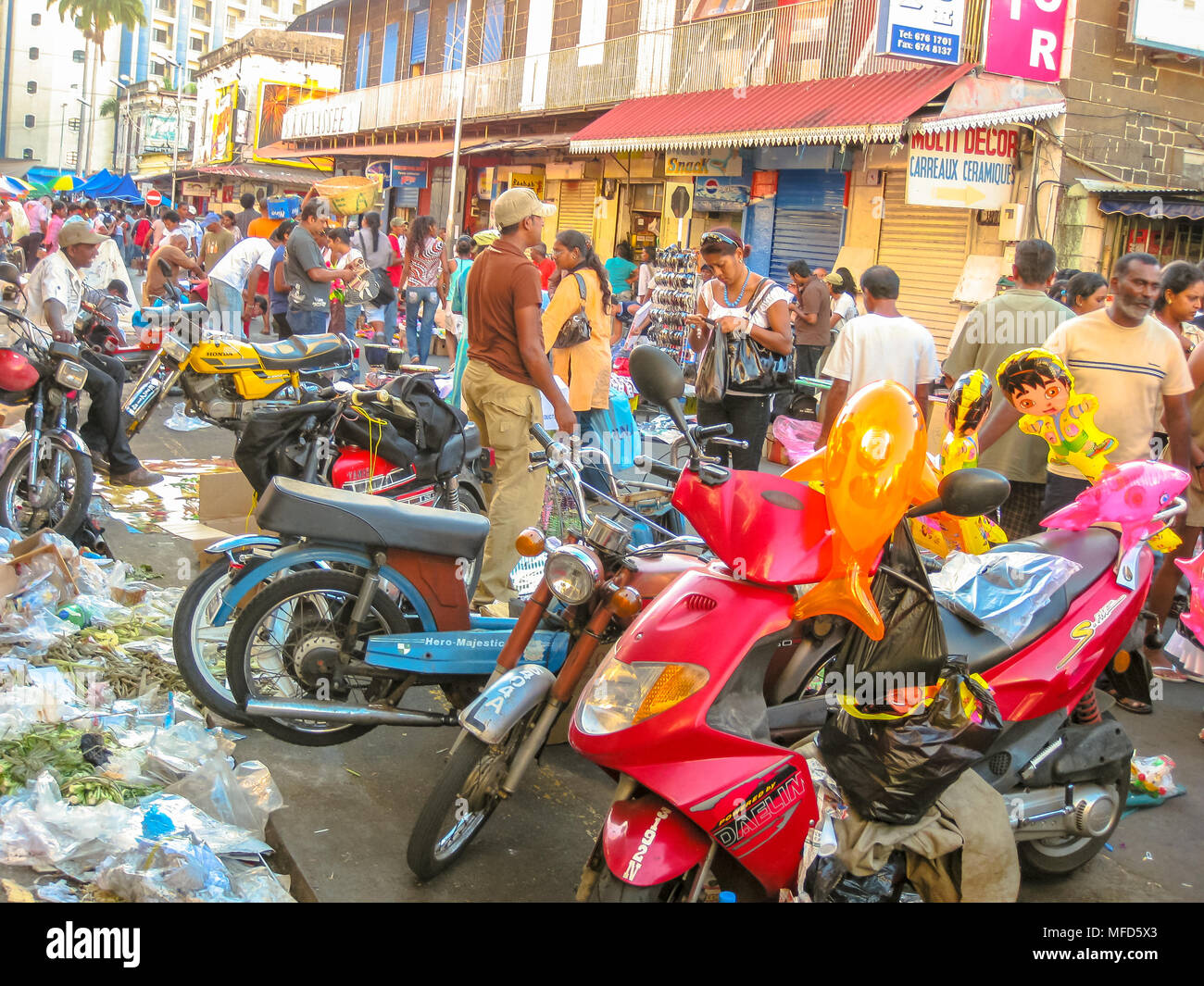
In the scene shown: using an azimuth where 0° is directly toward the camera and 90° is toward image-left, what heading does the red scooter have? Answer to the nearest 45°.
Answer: approximately 45°

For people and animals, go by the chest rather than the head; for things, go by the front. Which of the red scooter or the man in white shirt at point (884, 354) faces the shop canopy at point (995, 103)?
the man in white shirt

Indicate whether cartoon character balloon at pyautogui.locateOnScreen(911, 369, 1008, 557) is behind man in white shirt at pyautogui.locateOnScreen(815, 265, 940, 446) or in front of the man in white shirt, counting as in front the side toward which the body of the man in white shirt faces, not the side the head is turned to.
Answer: behind

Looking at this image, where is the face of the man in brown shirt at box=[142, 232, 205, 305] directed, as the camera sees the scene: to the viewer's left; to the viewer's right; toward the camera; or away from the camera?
to the viewer's right

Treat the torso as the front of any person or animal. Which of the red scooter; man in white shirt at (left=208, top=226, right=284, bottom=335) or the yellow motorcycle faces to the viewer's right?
the man in white shirt

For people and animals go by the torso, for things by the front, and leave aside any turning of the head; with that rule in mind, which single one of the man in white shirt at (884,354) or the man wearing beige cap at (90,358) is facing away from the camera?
the man in white shirt

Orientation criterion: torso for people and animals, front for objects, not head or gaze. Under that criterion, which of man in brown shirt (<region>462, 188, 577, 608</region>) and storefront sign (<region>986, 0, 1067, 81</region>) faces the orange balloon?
the storefront sign

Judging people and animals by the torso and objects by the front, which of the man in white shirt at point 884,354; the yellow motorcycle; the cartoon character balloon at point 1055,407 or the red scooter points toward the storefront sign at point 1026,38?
the man in white shirt

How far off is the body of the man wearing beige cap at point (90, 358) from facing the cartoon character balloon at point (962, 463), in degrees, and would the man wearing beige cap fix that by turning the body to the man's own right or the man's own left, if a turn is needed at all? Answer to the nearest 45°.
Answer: approximately 45° to the man's own right

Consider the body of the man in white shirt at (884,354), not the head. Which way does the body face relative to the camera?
away from the camera

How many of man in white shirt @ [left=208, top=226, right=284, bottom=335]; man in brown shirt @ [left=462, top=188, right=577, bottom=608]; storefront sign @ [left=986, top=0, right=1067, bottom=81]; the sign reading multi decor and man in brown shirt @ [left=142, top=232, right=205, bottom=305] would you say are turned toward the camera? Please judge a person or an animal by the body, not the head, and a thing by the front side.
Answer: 2
